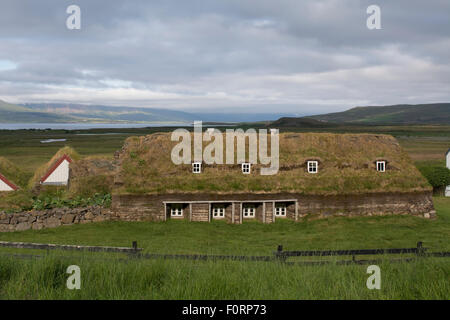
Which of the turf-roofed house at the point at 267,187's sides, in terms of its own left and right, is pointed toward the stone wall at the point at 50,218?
right

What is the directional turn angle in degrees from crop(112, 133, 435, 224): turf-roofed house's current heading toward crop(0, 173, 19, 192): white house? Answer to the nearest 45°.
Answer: approximately 90° to its right

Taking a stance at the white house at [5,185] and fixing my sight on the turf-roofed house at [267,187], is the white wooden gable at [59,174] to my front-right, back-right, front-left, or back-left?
front-left

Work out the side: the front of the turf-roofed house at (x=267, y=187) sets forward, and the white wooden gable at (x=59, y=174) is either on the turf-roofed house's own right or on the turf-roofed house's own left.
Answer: on the turf-roofed house's own right

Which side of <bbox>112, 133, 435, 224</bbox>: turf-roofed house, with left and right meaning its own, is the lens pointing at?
front
